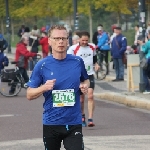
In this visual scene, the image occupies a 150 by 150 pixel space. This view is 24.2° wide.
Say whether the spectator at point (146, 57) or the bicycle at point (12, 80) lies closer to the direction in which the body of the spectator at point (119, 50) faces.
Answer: the bicycle

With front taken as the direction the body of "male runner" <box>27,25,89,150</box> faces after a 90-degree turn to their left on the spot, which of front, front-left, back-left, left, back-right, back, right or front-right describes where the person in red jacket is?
left

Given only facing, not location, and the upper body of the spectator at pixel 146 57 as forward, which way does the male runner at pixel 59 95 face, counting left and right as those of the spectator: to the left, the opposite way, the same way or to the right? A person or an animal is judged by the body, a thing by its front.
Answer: to the left

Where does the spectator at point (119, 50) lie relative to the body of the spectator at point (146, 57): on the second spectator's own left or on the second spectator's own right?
on the second spectator's own right

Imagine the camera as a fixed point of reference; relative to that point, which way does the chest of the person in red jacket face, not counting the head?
to the viewer's right

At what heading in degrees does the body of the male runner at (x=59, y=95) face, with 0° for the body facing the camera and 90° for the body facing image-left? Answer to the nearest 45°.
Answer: approximately 0°

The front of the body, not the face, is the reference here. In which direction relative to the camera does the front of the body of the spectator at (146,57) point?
to the viewer's left

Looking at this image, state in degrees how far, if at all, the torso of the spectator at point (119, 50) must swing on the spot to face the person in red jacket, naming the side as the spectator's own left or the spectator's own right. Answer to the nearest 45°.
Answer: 0° — they already face them
